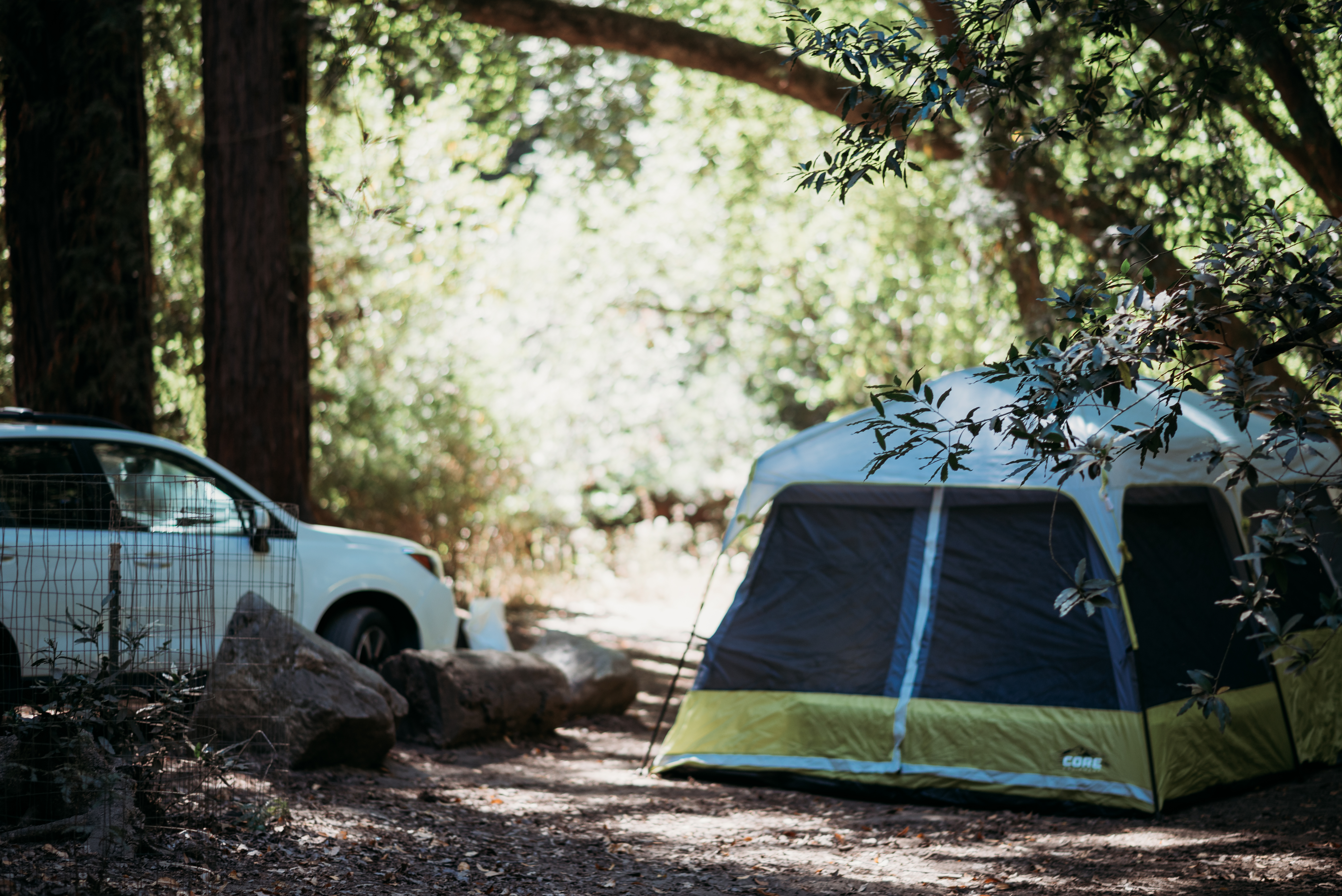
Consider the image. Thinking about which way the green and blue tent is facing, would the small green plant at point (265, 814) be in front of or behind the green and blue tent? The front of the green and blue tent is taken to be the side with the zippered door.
in front

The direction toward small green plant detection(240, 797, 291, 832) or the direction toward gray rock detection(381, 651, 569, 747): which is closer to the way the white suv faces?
the gray rock

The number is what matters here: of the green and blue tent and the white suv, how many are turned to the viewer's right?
1

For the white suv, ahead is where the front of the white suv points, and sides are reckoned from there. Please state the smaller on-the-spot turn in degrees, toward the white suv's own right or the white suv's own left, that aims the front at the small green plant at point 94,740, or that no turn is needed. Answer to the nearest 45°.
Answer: approximately 90° to the white suv's own right

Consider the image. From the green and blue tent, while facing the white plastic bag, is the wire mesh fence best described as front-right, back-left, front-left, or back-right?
front-left

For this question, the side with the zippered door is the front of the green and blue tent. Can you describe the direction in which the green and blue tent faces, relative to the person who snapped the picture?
facing the viewer and to the left of the viewer

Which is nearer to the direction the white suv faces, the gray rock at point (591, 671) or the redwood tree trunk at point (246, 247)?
the gray rock

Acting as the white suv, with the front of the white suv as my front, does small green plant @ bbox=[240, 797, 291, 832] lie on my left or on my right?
on my right

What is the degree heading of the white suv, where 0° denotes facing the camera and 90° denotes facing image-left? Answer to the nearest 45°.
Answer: approximately 270°

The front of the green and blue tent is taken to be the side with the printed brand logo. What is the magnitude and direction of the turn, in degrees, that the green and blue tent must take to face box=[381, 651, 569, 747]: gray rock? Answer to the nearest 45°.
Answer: approximately 45° to its right

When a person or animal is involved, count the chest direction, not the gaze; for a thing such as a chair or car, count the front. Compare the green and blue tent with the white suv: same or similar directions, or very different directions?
very different directions

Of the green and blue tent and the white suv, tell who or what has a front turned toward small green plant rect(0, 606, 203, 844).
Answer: the green and blue tent
